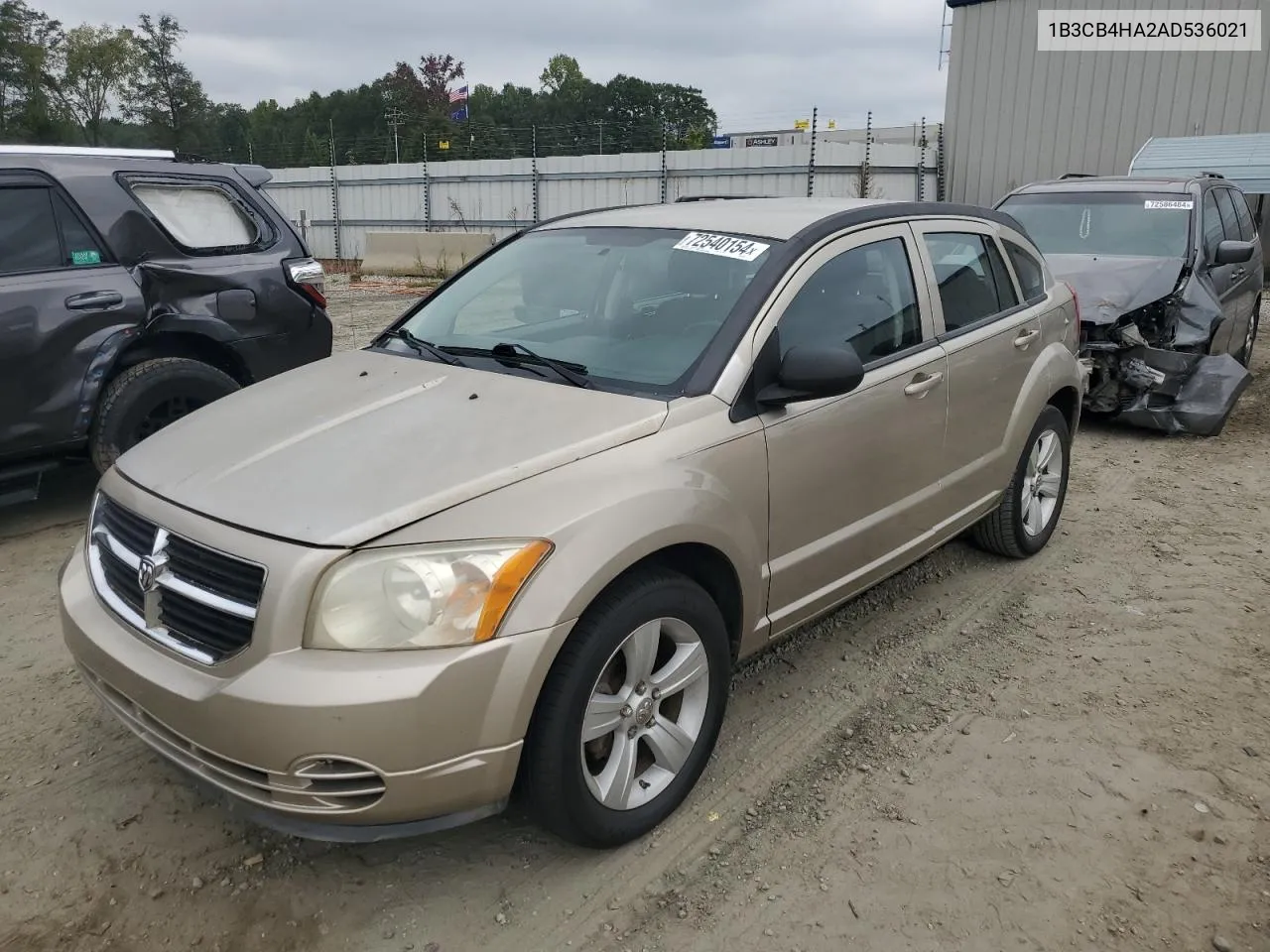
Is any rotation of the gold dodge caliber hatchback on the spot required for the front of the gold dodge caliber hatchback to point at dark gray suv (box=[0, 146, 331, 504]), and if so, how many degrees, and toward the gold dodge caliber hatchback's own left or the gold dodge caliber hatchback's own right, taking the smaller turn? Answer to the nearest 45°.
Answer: approximately 90° to the gold dodge caliber hatchback's own right

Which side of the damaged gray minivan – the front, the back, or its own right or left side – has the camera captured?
front

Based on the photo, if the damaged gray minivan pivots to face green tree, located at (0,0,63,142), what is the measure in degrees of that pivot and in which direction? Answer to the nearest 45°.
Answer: approximately 135° to its right

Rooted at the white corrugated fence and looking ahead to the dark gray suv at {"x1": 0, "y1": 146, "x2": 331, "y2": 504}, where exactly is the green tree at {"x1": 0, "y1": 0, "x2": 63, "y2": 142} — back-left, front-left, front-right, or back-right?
back-right

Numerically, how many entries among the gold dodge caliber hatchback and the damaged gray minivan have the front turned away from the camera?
0

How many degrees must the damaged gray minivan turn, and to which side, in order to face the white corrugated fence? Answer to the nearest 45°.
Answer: approximately 135° to its right

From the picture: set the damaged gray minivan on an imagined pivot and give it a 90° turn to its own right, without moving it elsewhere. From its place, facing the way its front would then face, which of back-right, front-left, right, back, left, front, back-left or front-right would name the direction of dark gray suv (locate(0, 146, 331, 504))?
front-left

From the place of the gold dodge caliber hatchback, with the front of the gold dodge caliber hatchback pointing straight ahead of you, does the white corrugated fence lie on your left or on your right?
on your right

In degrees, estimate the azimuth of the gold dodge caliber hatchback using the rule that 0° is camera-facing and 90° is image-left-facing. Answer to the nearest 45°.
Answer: approximately 45°

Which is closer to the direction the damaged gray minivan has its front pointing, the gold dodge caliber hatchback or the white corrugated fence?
the gold dodge caliber hatchback
